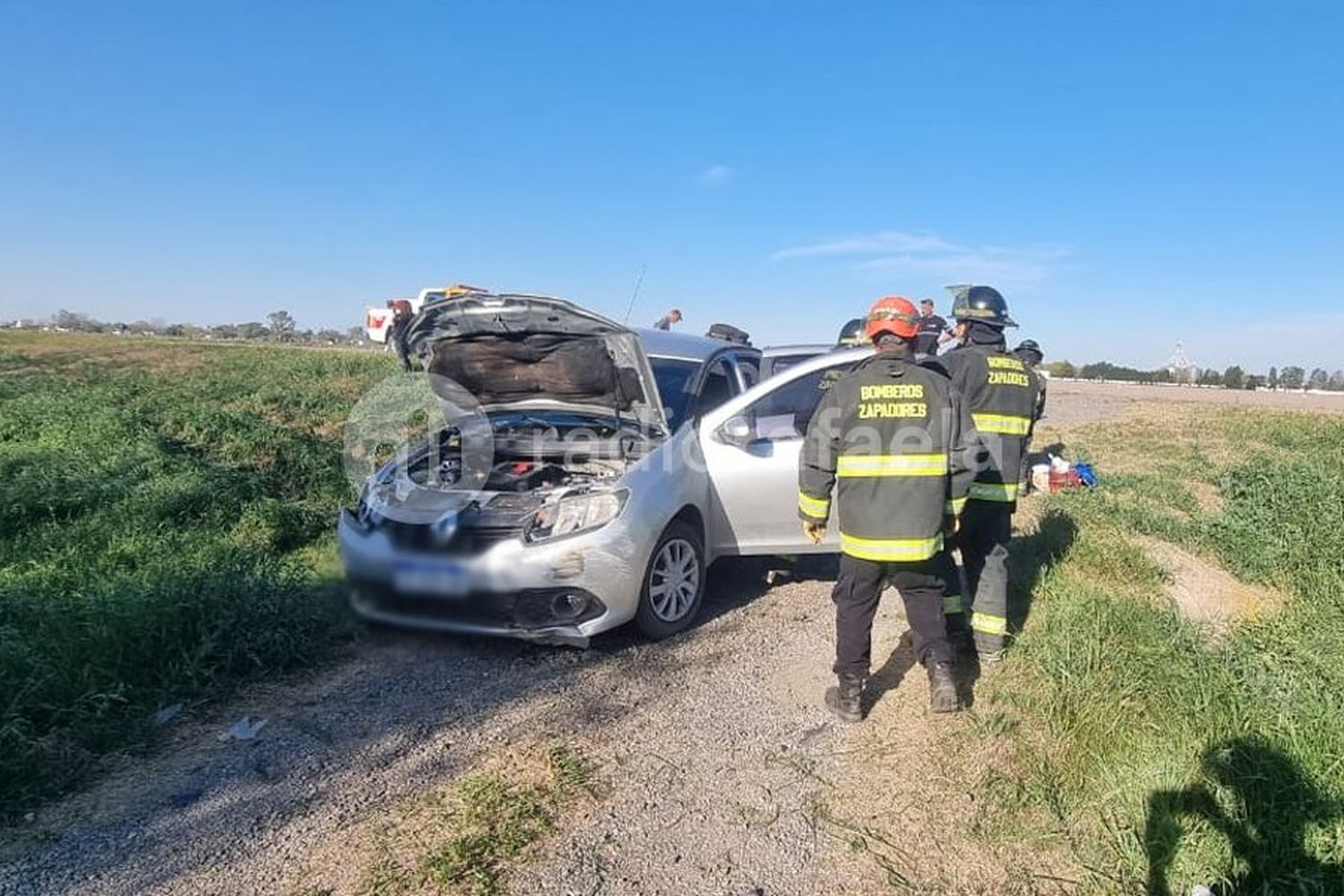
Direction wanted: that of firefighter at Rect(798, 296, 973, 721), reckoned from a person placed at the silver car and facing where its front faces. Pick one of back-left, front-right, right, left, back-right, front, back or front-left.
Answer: left

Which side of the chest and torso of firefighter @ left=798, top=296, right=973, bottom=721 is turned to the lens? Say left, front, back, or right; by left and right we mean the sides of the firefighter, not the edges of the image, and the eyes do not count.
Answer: back

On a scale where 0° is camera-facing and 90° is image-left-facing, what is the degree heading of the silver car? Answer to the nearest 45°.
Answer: approximately 45°

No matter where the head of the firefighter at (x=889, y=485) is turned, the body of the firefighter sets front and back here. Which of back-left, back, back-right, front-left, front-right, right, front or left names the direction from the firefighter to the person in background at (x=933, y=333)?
front

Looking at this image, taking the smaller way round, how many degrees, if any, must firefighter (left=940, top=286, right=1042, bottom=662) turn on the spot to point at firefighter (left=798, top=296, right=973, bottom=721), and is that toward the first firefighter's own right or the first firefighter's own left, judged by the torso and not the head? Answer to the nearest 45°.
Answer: approximately 135° to the first firefighter's own left

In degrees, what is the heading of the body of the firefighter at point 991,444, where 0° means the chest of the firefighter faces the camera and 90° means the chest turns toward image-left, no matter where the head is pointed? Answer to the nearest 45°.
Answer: approximately 135°

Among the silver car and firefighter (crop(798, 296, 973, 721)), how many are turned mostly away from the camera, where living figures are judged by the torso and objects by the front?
1

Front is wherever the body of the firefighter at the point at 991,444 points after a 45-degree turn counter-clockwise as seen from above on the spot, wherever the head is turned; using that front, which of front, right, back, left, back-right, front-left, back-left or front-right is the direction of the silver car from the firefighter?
front

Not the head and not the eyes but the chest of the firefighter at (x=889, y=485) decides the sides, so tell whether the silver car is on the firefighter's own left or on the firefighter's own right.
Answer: on the firefighter's own left

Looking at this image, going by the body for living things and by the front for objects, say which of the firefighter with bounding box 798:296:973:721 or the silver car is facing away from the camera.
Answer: the firefighter

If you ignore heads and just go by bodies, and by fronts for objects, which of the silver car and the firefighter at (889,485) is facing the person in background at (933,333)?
the firefighter

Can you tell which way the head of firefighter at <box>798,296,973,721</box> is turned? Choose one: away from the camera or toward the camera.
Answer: away from the camera

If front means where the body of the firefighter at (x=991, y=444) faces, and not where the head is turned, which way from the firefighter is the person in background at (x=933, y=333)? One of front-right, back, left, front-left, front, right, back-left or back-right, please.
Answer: front-right

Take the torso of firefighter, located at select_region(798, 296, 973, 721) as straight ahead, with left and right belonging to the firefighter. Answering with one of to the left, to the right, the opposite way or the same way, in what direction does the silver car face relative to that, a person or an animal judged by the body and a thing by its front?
the opposite way
